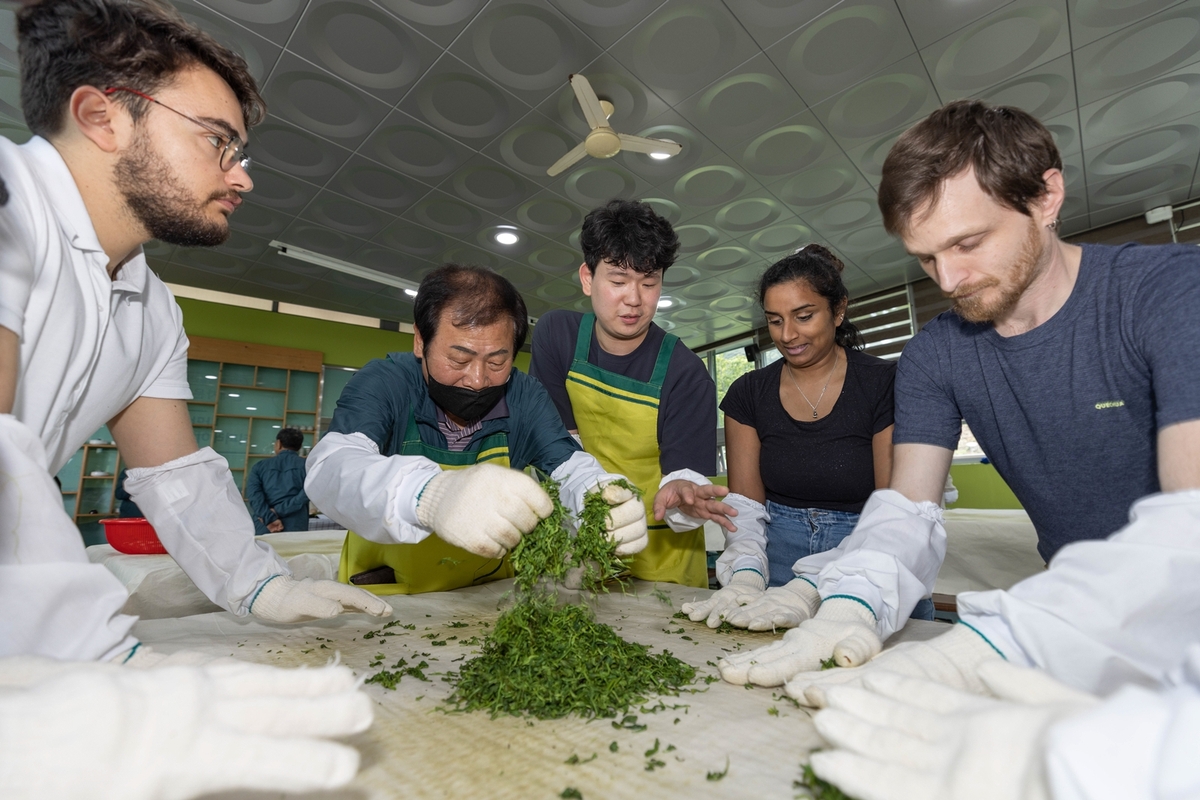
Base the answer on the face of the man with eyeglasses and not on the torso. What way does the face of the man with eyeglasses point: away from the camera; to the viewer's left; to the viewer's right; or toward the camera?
to the viewer's right

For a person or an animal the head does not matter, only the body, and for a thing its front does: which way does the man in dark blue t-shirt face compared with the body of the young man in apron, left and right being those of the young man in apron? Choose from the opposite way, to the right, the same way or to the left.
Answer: to the right

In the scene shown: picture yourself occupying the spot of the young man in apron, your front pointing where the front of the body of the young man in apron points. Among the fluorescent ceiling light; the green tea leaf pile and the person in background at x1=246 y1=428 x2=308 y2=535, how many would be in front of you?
1

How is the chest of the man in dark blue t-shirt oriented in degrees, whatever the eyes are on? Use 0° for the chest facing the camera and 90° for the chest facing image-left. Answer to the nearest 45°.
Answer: approximately 45°

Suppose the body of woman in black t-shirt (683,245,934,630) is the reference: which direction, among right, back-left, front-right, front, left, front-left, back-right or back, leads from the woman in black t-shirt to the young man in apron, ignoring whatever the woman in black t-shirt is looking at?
right

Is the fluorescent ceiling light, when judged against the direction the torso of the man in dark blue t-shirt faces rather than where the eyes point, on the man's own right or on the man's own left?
on the man's own right

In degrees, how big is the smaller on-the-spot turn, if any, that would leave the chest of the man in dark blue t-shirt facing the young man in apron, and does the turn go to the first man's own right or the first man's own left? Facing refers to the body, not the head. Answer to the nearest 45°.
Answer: approximately 90° to the first man's own right

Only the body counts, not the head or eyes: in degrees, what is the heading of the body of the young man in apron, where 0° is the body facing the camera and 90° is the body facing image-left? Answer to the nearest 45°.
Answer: approximately 0°

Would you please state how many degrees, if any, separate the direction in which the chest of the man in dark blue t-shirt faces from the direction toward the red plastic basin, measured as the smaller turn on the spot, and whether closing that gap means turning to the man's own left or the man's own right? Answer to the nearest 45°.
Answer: approximately 45° to the man's own right

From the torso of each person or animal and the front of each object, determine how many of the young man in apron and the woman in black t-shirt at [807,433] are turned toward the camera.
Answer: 2

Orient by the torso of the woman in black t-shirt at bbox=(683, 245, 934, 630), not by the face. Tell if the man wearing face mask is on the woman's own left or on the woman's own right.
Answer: on the woman's own right
